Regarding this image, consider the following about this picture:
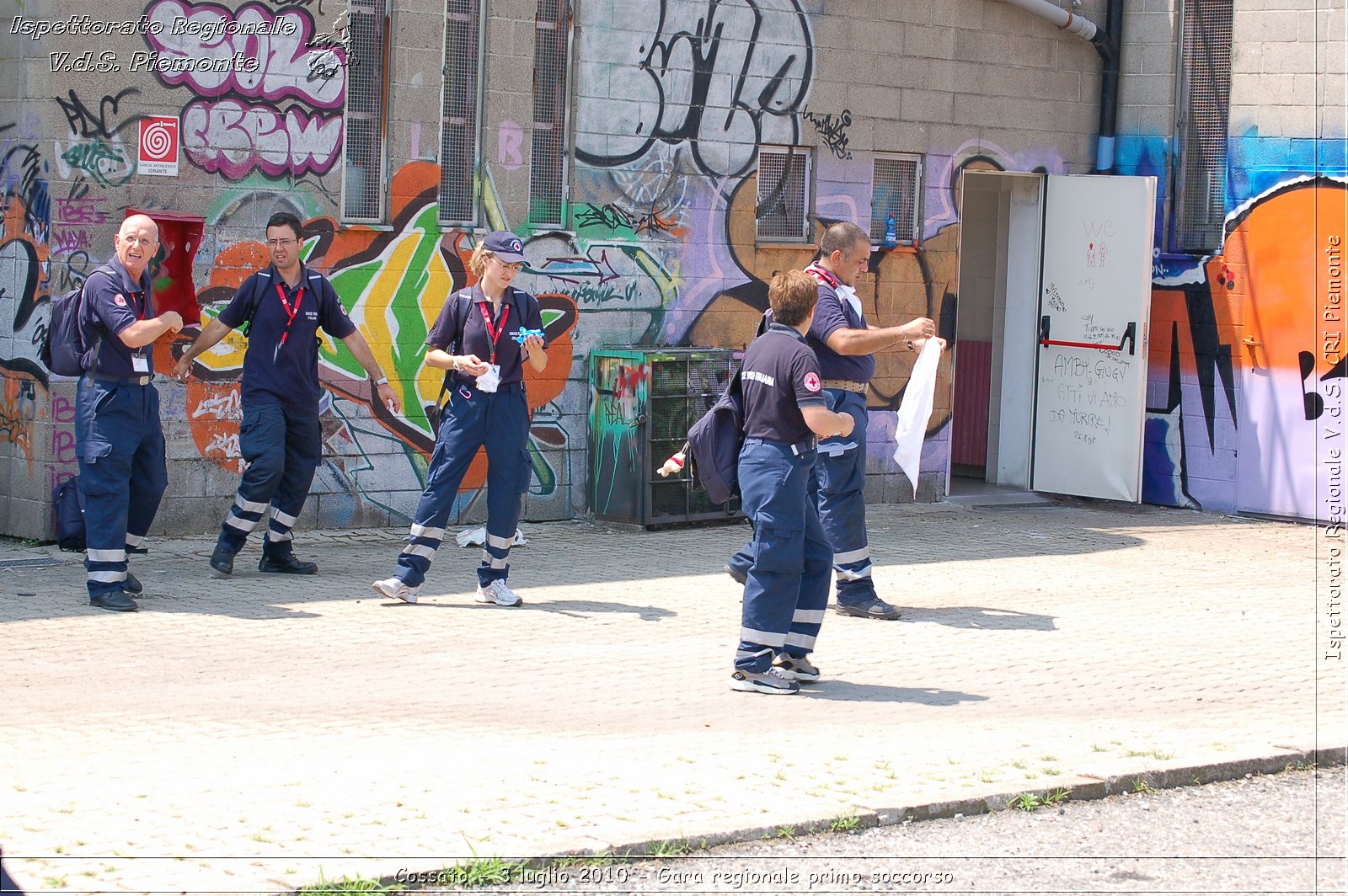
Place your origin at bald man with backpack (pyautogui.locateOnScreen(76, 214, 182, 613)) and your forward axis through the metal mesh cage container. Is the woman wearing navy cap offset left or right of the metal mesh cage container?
right

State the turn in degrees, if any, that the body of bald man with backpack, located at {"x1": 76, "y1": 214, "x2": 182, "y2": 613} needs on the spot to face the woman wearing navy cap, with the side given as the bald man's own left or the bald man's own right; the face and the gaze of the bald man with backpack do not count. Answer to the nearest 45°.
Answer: approximately 45° to the bald man's own left

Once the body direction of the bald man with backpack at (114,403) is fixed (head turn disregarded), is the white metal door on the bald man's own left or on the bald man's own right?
on the bald man's own left

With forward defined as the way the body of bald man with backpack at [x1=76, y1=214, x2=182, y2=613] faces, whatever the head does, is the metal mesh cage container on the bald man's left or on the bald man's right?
on the bald man's left

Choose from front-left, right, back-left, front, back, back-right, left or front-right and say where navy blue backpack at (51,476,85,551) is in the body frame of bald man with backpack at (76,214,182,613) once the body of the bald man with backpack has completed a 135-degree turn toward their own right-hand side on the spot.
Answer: right

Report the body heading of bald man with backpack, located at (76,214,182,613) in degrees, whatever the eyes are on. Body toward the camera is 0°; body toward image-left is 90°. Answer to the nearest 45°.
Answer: approximately 315°
